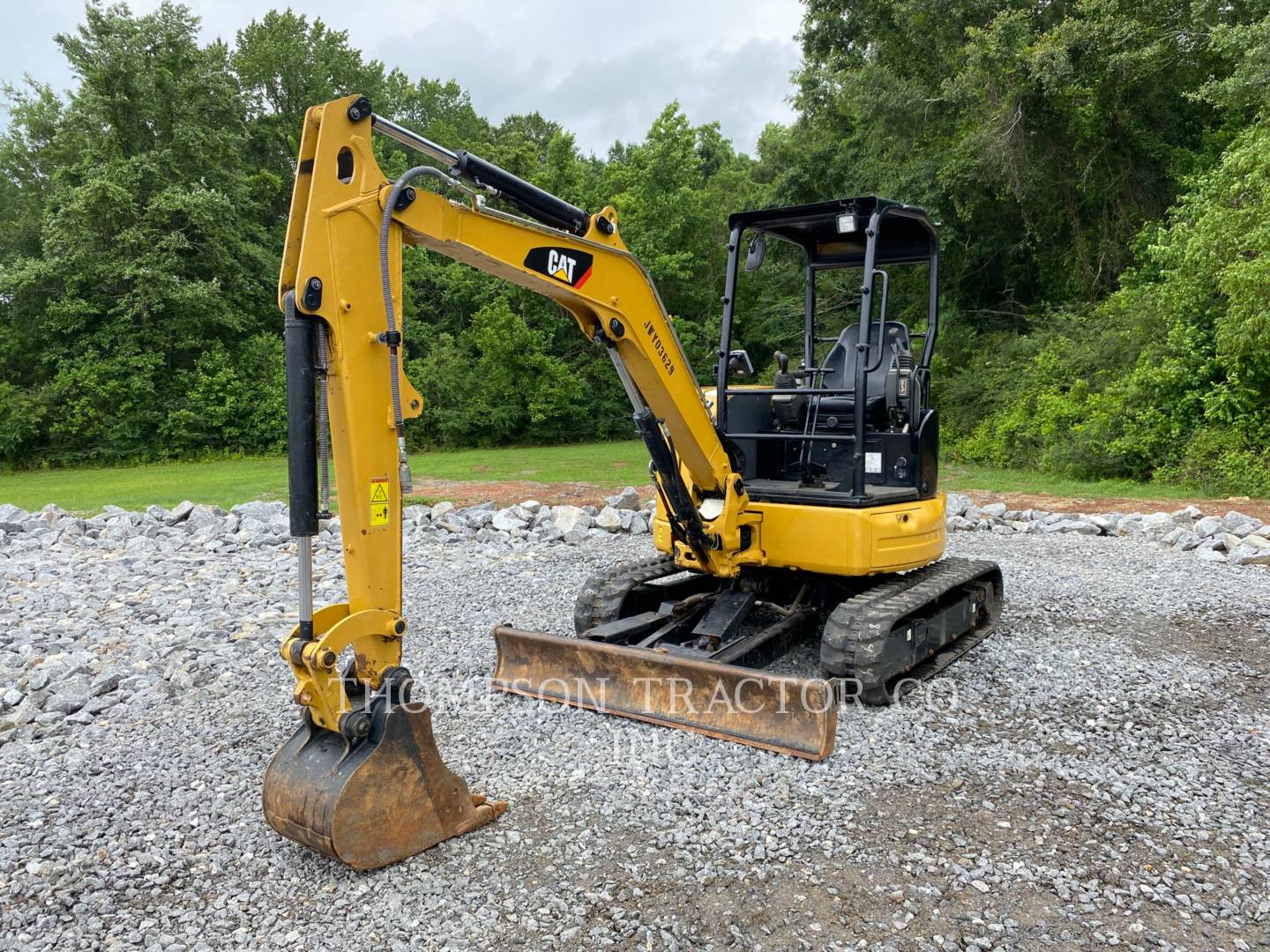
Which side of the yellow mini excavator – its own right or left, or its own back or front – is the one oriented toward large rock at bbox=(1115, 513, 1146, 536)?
back

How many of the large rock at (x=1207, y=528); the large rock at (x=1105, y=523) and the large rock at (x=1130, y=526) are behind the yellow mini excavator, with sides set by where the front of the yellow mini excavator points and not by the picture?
3

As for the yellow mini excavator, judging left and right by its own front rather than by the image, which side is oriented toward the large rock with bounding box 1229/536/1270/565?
back

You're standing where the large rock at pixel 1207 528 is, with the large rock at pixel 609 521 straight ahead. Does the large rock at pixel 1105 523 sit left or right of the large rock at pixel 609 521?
right

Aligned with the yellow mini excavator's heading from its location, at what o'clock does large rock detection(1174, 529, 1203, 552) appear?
The large rock is roughly at 6 o'clock from the yellow mini excavator.

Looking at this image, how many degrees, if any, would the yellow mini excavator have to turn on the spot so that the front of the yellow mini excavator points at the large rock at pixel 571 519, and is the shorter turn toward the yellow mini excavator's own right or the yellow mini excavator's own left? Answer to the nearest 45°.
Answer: approximately 135° to the yellow mini excavator's own right

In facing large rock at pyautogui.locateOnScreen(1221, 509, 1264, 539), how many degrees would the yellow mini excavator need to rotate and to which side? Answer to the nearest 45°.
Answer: approximately 180°

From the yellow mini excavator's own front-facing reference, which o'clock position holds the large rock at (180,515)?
The large rock is roughly at 3 o'clock from the yellow mini excavator.

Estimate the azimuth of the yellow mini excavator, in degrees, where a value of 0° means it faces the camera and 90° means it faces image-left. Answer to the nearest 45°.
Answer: approximately 45°

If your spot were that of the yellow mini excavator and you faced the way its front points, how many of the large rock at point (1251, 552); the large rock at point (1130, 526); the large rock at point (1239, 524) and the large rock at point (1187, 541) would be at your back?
4

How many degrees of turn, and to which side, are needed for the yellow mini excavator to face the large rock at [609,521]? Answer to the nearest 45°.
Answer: approximately 135° to its right

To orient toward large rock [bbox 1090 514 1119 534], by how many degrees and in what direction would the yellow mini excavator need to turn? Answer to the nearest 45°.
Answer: approximately 180°

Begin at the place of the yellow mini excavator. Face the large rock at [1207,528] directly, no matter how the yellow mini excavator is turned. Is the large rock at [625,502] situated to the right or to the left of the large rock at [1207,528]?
left

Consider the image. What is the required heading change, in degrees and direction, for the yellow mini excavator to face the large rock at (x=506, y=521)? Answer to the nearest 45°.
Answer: approximately 135° to its right
